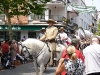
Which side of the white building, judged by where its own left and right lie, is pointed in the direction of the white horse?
front

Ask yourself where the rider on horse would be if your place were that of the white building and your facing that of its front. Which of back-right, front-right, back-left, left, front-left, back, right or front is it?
front

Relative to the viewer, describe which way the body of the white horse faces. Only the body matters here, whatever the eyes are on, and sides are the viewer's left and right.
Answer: facing the viewer and to the left of the viewer

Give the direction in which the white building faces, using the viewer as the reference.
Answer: facing the viewer
